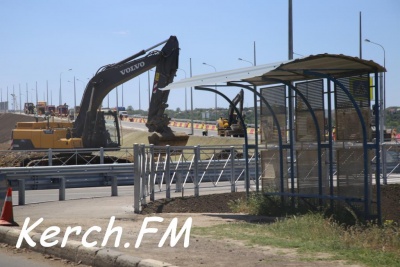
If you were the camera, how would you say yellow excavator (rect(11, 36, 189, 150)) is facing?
facing to the right of the viewer

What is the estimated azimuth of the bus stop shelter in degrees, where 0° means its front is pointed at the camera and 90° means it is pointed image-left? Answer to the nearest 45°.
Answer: approximately 45°

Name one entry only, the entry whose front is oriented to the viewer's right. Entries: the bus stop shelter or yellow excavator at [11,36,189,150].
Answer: the yellow excavator

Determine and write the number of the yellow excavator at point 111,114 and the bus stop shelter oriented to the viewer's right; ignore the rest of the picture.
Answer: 1

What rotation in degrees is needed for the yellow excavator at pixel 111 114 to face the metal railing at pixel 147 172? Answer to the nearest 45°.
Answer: approximately 90° to its right
